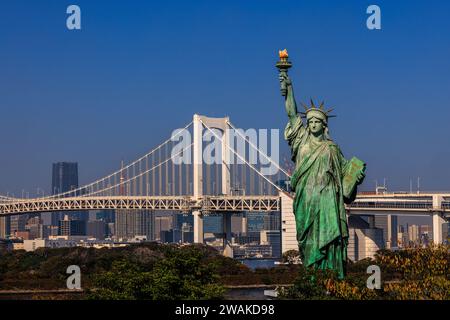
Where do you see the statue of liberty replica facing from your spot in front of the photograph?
facing the viewer
